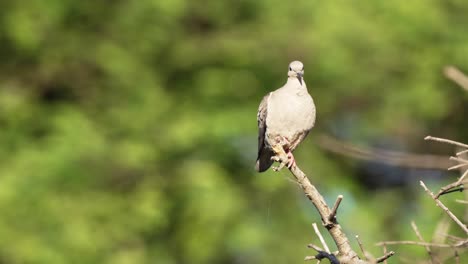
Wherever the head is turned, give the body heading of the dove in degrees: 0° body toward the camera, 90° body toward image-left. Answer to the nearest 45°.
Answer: approximately 315°
